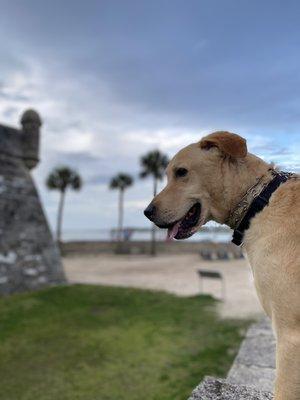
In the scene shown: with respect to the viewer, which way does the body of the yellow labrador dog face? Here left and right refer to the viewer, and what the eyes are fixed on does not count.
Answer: facing to the left of the viewer

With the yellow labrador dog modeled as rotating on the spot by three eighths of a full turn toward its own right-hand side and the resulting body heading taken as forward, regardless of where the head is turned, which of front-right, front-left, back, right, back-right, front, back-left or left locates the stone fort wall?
left

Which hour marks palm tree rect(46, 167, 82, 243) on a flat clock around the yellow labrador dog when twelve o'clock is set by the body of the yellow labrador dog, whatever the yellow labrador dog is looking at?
The palm tree is roughly at 2 o'clock from the yellow labrador dog.
